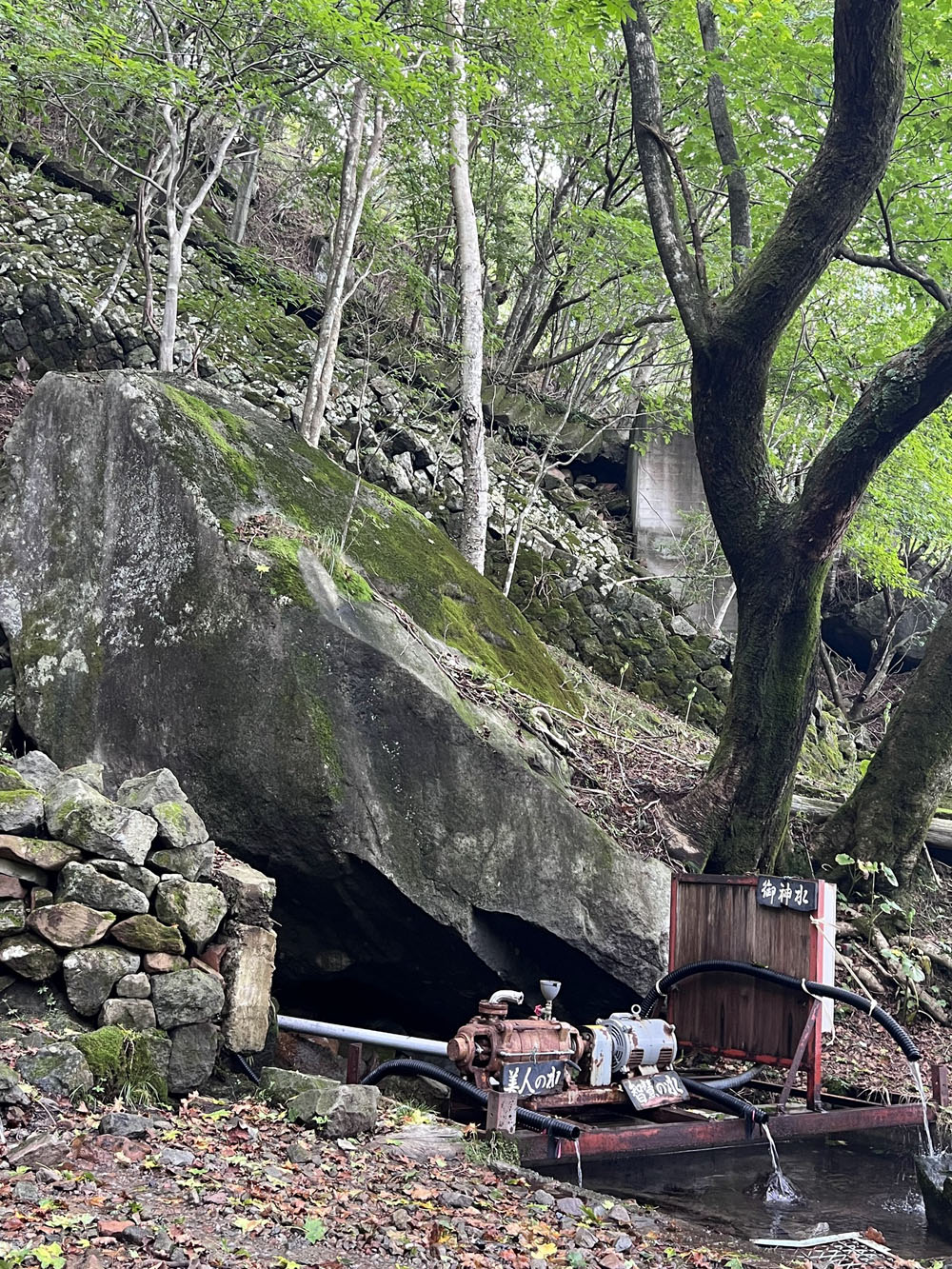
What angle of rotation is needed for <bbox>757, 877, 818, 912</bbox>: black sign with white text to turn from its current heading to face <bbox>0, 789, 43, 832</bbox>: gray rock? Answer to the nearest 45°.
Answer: approximately 45° to its right

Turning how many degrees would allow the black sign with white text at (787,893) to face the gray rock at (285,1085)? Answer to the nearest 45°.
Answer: approximately 45° to its right

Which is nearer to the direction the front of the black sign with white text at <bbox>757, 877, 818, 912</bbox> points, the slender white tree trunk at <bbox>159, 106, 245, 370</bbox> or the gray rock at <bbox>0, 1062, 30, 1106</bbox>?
the gray rock

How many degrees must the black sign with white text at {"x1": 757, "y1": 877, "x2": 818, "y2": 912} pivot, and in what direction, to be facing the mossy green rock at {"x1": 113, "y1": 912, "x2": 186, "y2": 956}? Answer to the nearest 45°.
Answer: approximately 45° to its right

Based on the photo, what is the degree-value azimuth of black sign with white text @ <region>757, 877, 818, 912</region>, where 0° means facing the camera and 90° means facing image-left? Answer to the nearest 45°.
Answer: approximately 0°

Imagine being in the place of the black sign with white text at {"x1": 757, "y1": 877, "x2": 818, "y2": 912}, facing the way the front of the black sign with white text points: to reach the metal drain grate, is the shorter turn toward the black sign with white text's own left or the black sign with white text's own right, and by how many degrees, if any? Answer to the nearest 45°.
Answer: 0° — it already faces it

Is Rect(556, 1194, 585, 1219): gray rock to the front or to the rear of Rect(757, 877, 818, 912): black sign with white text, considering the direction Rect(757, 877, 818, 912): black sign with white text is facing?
to the front

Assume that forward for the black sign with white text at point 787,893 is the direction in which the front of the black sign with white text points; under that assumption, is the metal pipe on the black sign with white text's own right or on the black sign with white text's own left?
on the black sign with white text's own right

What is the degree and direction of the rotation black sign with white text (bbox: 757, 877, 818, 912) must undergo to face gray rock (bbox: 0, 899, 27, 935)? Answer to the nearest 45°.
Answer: approximately 45° to its right

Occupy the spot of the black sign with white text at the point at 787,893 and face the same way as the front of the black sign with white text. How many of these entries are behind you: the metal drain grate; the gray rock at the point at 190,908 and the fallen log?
1
